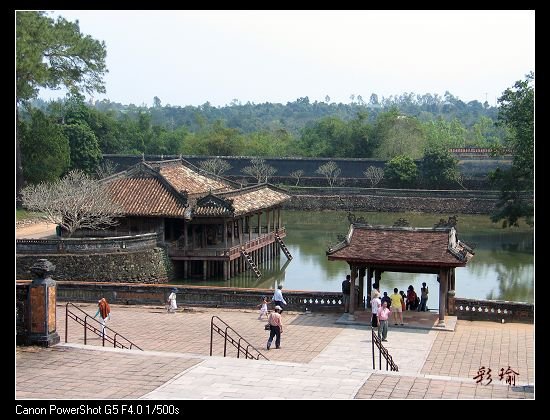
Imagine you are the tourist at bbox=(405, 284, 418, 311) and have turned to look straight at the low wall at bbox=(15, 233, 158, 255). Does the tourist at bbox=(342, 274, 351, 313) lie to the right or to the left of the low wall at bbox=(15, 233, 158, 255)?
left

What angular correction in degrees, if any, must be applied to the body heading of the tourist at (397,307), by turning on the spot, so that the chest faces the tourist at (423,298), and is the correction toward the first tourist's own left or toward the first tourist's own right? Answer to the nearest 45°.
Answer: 0° — they already face them

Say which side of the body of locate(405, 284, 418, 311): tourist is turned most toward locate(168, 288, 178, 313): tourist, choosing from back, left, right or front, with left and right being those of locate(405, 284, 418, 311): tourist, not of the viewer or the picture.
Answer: left

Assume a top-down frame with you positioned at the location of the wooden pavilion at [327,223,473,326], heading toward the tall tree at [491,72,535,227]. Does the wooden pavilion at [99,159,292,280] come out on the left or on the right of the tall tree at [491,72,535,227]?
left

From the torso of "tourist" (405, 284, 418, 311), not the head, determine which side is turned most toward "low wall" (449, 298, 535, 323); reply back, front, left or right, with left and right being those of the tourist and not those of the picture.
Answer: right

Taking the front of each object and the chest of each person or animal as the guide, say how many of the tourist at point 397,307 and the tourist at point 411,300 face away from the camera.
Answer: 2

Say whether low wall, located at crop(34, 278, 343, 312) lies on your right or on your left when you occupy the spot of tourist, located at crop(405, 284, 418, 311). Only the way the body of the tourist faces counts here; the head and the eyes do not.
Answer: on your left

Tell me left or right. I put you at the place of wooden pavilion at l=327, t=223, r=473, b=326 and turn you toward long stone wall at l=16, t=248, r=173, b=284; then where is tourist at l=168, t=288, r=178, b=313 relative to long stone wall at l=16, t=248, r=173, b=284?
left

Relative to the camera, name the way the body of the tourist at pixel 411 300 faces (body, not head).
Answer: away from the camera

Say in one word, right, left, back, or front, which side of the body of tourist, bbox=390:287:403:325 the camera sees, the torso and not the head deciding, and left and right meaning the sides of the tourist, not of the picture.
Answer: back

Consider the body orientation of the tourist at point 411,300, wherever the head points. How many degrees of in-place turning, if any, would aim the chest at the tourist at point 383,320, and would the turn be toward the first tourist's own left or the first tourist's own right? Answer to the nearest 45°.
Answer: approximately 180°
